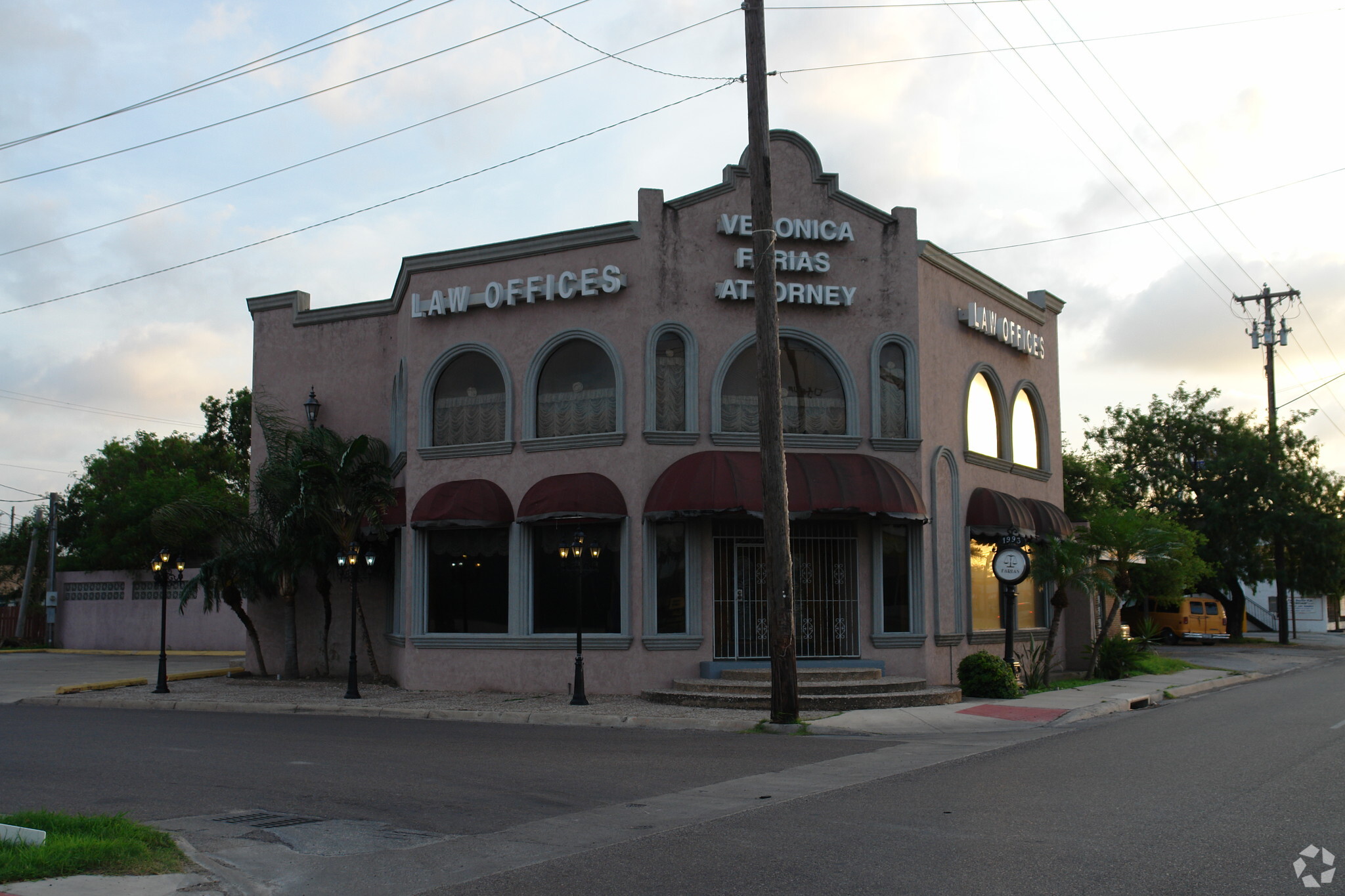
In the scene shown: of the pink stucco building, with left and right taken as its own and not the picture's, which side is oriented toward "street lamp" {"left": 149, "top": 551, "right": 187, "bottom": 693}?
right

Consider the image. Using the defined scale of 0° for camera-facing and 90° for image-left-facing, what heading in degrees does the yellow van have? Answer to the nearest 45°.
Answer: approximately 135°

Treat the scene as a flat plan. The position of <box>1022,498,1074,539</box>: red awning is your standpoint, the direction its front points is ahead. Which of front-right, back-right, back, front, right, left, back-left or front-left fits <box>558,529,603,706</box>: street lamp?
right

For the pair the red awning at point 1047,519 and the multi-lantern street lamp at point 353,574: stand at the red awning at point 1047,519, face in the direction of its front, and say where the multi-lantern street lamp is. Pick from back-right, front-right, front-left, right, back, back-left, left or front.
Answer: right

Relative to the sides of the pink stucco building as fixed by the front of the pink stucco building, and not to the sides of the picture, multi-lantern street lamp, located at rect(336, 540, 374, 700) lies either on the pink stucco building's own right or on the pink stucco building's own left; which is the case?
on the pink stucco building's own right

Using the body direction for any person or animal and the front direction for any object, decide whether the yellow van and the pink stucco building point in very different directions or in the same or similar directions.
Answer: very different directions

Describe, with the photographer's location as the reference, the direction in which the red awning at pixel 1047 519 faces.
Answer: facing the viewer and to the right of the viewer

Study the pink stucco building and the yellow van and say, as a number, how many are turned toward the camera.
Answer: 1

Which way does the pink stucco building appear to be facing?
toward the camera
